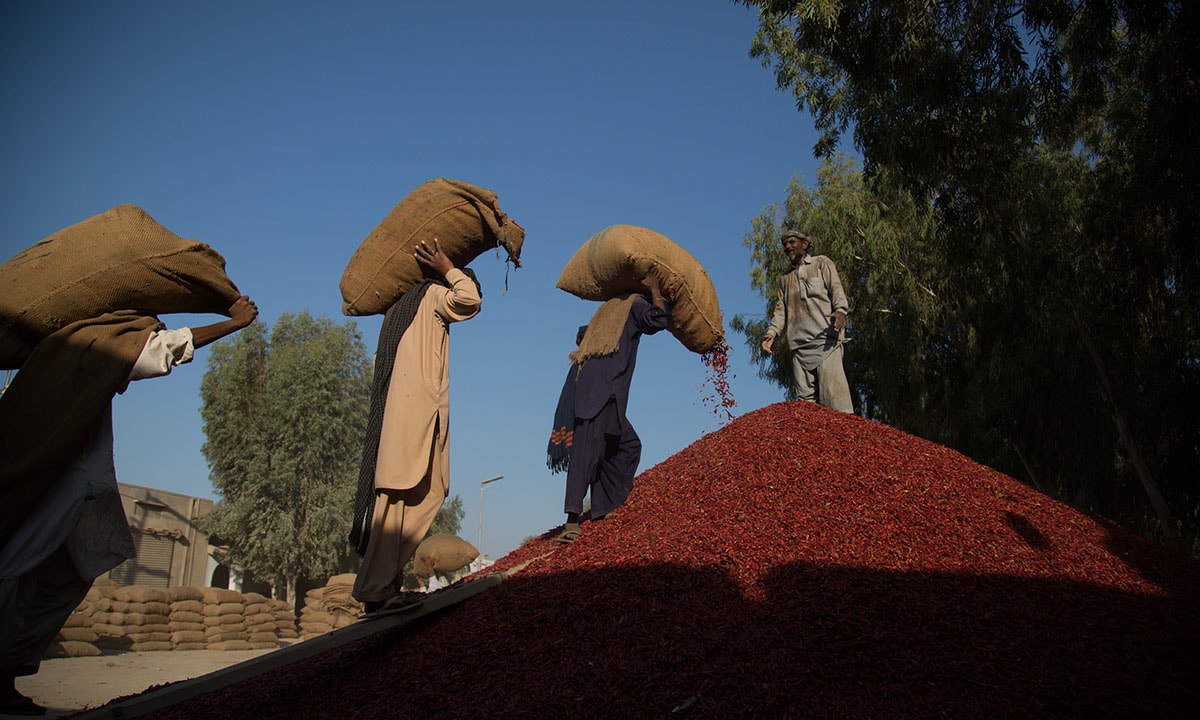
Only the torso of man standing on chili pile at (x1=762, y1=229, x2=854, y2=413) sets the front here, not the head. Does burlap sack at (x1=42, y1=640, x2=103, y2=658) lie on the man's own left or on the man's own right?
on the man's own right

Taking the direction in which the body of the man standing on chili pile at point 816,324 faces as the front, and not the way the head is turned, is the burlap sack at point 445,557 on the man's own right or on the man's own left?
on the man's own right

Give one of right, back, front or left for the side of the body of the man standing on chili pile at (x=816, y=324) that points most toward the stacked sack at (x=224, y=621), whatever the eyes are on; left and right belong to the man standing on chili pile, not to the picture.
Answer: right

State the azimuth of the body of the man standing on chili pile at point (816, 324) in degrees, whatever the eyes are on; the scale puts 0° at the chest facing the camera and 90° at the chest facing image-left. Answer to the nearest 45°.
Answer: approximately 45°

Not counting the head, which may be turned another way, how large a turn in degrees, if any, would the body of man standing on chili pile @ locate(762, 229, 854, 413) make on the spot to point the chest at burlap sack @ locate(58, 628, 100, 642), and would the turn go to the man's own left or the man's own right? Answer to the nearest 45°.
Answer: approximately 45° to the man's own right

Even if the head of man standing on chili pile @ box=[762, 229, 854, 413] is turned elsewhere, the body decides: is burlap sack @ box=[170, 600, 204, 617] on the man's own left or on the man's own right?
on the man's own right

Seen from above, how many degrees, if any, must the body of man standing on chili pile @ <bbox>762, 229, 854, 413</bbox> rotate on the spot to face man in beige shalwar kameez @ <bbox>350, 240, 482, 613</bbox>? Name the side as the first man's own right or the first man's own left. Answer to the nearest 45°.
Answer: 0° — they already face them
